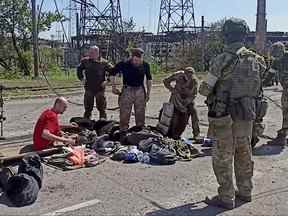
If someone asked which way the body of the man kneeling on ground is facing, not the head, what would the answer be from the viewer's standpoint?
to the viewer's right

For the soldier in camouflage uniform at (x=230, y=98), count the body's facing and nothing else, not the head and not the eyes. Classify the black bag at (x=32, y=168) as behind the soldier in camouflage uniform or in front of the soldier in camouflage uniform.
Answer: in front

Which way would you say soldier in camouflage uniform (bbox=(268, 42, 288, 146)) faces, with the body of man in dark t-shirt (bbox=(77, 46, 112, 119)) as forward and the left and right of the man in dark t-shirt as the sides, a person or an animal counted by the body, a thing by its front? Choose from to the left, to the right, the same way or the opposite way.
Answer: to the right

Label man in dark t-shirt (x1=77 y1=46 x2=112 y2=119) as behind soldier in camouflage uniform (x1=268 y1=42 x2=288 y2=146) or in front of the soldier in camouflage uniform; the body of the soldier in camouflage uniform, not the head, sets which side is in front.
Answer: in front

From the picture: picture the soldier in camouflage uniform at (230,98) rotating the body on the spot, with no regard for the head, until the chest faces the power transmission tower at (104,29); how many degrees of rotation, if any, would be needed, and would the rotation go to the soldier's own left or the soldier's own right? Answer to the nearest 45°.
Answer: approximately 45° to the soldier's own right

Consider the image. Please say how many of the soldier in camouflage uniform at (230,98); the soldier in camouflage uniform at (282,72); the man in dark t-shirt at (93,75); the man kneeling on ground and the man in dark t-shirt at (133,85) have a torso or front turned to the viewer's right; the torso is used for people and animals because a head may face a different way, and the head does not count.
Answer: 1

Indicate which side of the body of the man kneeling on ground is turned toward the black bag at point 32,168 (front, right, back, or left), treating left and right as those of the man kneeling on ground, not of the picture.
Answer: right

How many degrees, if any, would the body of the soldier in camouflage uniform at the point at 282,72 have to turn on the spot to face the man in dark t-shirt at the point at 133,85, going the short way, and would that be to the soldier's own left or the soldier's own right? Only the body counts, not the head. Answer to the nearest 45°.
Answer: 0° — they already face them

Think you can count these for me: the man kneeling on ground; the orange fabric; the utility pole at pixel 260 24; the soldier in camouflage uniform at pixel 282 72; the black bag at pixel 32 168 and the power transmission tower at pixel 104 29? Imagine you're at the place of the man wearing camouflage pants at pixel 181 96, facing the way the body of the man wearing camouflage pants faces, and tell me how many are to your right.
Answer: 3

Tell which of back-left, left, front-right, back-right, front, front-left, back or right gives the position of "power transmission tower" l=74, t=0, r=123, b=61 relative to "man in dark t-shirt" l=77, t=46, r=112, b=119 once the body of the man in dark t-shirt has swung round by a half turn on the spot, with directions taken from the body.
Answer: front

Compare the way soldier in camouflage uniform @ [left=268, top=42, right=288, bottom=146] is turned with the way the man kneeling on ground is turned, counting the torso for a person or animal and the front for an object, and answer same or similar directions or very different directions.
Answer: very different directions

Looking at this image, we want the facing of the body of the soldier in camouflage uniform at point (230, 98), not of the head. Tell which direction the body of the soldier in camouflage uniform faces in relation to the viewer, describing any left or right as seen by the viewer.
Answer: facing away from the viewer and to the left of the viewer

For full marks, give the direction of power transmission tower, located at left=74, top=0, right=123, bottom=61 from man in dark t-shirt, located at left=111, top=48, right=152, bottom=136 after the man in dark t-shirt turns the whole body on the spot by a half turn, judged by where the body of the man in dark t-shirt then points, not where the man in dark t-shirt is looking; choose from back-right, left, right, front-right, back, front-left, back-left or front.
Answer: front

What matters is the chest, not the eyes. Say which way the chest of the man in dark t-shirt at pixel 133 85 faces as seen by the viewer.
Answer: toward the camera
